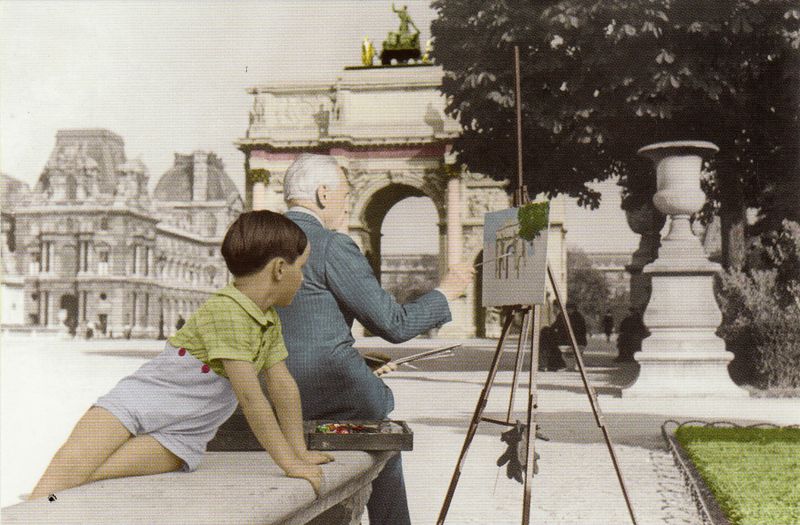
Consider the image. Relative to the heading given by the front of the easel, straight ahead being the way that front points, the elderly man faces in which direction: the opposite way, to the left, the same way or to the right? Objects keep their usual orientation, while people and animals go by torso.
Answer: the opposite way

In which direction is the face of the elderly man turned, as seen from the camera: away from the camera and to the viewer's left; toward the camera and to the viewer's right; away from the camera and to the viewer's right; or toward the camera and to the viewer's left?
away from the camera and to the viewer's right

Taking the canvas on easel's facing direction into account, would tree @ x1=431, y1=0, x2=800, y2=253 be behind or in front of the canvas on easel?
behind

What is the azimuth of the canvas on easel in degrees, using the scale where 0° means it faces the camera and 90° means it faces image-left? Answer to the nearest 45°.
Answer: approximately 45°

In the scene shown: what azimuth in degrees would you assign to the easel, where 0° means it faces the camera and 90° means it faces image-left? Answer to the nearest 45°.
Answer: approximately 45°

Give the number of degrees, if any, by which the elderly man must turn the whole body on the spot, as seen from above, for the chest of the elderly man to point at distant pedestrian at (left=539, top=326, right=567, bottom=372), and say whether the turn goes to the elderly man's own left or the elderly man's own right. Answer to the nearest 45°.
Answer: approximately 45° to the elderly man's own left

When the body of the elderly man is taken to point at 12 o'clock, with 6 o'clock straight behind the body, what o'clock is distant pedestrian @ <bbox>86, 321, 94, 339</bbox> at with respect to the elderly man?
The distant pedestrian is roughly at 10 o'clock from the elderly man.

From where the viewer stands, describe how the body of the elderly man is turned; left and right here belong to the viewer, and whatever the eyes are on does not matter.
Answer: facing away from the viewer and to the right of the viewer

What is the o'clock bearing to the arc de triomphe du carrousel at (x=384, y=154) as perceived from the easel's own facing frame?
The arc de triomphe du carrousel is roughly at 4 o'clock from the easel.

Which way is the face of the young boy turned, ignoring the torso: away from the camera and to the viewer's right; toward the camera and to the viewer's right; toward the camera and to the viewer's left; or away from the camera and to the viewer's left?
away from the camera and to the viewer's right
